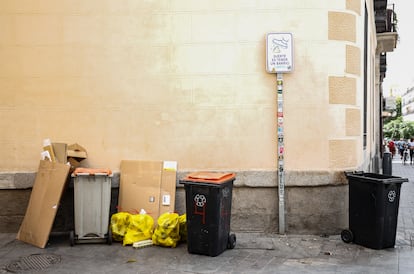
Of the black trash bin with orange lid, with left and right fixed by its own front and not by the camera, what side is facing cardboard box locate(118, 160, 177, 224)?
right

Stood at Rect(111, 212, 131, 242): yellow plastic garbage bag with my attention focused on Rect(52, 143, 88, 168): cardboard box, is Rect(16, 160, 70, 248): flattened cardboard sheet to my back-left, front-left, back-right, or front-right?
front-left

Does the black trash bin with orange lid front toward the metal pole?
no

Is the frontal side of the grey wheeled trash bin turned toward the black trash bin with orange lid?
no

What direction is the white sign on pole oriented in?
toward the camera
